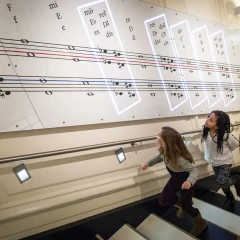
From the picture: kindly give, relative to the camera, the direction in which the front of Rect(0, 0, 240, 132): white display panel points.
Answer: facing the viewer and to the right of the viewer
